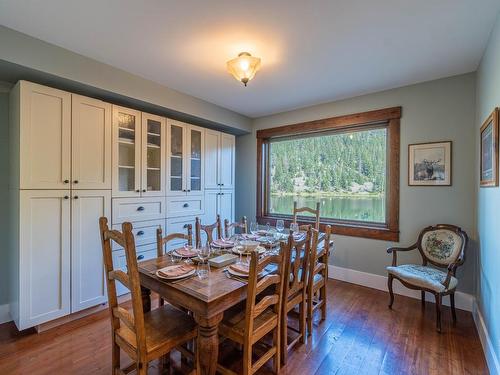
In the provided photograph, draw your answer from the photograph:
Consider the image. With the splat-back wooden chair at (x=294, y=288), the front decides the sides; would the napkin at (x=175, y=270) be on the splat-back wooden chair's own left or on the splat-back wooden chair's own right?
on the splat-back wooden chair's own left

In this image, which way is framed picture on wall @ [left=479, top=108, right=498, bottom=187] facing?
to the viewer's left

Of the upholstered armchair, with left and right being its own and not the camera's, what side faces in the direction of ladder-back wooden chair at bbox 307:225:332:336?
front

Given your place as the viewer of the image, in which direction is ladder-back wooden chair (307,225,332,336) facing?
facing away from the viewer and to the left of the viewer

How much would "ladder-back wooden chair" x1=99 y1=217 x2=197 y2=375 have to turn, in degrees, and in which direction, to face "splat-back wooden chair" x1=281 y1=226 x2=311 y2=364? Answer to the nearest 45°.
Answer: approximately 45° to its right

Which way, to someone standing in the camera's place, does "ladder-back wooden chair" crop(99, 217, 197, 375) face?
facing away from the viewer and to the right of the viewer

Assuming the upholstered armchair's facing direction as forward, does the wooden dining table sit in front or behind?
in front

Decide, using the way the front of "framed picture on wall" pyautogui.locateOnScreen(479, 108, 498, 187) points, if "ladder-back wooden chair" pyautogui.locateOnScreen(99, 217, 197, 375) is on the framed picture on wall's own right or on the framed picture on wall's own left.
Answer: on the framed picture on wall's own left

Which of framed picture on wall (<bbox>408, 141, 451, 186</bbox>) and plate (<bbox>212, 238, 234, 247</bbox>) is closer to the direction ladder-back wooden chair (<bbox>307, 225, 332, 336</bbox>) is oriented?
the plate

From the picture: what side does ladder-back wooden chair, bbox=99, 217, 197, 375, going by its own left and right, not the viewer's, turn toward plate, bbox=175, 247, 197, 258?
front
